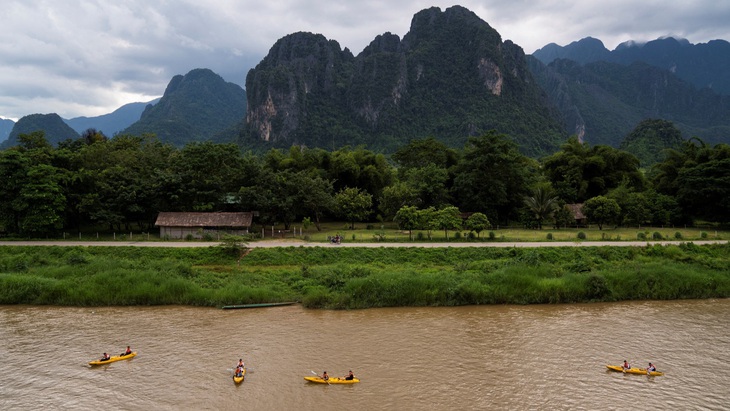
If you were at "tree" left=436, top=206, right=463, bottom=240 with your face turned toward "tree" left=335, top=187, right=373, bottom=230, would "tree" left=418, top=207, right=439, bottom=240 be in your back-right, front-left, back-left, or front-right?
front-left

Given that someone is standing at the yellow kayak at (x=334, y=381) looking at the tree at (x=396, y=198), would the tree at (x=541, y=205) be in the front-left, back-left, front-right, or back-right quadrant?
front-right

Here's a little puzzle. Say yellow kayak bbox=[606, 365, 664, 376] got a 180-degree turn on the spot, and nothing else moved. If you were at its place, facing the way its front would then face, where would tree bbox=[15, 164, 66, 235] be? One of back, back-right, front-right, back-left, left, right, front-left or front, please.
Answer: back

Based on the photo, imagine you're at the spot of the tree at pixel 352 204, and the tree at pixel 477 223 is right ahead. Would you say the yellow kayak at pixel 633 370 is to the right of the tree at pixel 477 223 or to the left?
right

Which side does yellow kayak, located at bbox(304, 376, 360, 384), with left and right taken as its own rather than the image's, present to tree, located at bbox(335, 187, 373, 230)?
right

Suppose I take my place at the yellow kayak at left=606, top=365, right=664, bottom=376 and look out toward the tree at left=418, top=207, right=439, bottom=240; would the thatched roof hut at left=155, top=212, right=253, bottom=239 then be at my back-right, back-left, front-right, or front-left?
front-left

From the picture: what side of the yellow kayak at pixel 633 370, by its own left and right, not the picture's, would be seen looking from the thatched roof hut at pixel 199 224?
front

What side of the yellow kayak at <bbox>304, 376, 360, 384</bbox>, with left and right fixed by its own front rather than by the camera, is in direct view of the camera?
left

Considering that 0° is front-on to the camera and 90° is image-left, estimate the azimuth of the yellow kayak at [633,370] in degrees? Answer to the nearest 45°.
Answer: approximately 90°

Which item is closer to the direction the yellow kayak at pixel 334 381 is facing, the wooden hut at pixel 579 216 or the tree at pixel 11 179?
the tree

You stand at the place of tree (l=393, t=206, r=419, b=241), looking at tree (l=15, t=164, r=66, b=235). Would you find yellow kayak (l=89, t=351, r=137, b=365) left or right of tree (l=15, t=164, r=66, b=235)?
left
